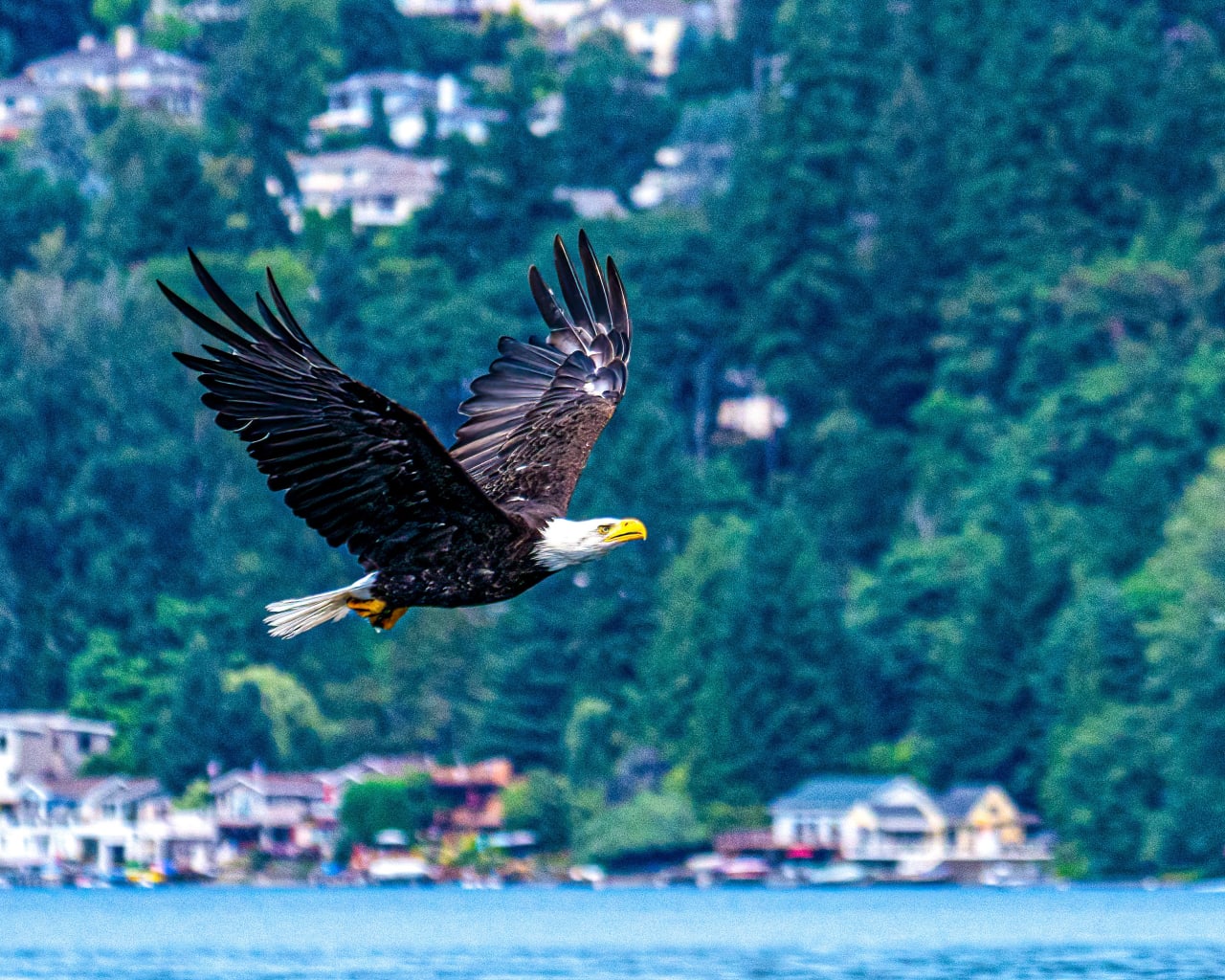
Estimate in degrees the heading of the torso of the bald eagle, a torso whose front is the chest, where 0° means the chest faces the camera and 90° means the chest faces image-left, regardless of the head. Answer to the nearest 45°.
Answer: approximately 270°
